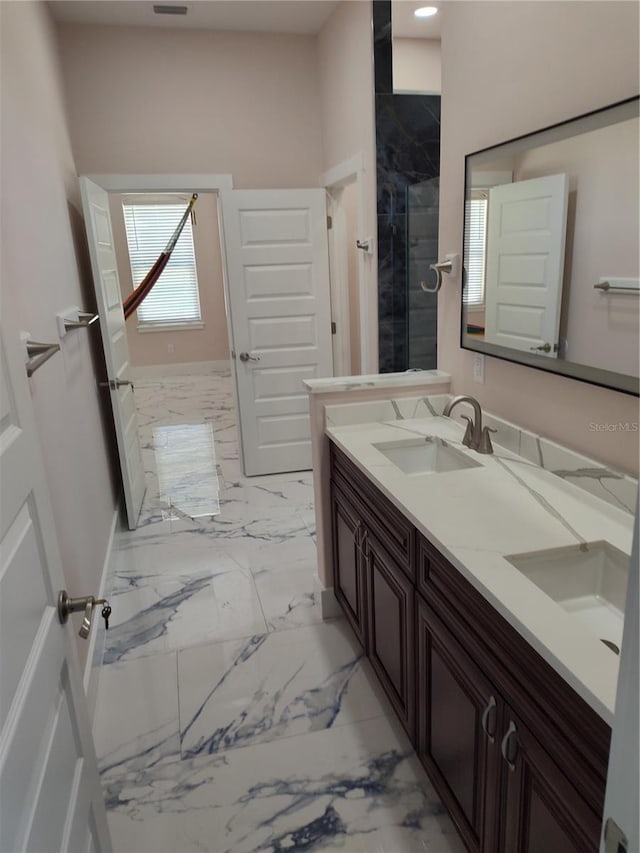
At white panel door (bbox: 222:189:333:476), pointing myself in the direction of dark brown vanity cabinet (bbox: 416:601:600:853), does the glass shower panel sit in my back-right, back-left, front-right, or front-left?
front-left

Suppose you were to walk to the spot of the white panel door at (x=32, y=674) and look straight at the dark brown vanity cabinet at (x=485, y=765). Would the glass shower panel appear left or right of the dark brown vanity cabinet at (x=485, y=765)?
left

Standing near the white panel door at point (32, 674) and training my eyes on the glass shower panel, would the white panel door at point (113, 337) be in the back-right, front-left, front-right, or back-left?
front-left

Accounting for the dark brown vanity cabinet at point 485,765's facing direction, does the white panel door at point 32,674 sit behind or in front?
in front

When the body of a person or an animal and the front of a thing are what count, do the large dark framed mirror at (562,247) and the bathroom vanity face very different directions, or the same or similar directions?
same or similar directions

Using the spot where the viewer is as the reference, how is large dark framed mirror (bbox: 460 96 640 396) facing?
facing the viewer and to the left of the viewer

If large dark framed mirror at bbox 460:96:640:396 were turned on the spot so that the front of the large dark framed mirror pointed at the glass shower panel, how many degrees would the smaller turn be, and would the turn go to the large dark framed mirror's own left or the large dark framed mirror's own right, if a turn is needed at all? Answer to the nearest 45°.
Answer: approximately 90° to the large dark framed mirror's own right

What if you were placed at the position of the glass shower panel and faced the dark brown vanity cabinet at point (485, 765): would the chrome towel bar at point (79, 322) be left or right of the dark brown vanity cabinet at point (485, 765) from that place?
right

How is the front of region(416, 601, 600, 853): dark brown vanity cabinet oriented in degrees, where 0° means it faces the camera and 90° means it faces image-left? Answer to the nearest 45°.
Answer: approximately 45°

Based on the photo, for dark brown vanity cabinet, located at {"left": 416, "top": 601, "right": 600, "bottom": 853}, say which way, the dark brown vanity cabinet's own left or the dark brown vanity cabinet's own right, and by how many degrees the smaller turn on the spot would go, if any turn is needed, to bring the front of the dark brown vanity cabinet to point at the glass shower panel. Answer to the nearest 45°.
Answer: approximately 135° to the dark brown vanity cabinet's own right

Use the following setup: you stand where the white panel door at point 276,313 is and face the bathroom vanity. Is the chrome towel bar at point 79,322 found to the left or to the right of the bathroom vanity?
right

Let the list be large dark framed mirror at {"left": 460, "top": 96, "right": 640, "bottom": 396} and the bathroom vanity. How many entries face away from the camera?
0
